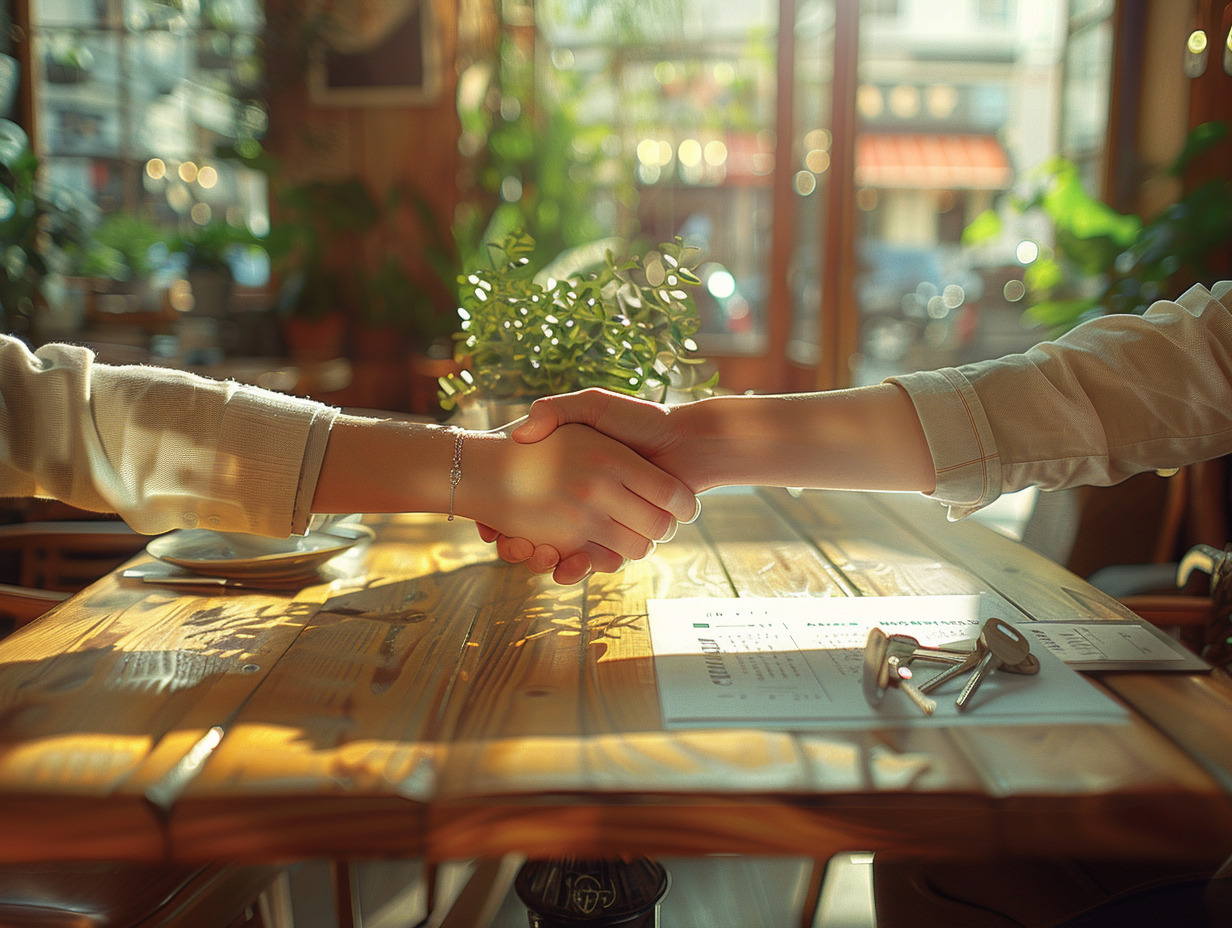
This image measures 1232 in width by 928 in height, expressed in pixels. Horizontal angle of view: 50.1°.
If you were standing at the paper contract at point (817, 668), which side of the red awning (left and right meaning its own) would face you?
front

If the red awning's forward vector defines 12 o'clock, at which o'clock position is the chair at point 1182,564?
The chair is roughly at 12 o'clock from the red awning.

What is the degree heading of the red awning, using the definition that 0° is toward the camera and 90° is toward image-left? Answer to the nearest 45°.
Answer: approximately 0°

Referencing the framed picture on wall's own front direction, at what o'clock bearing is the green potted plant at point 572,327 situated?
The green potted plant is roughly at 12 o'clock from the framed picture on wall.

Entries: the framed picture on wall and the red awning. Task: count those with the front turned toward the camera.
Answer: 2

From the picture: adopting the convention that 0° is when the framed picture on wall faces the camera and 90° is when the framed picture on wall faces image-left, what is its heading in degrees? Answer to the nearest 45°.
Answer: approximately 0°

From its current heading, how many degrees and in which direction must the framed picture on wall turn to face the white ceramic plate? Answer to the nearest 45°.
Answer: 0° — it already faces it

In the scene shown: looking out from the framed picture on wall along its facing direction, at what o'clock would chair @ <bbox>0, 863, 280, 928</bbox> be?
The chair is roughly at 12 o'clock from the framed picture on wall.

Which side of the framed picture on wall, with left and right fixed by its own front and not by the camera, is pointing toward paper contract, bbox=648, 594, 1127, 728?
front

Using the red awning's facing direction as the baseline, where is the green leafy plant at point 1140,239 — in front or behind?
in front

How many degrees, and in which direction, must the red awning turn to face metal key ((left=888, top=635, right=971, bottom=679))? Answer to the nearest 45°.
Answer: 0° — it already faces it

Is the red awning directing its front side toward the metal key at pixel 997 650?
yes
